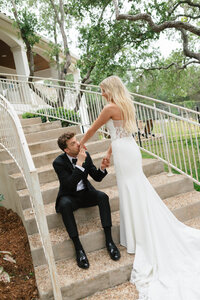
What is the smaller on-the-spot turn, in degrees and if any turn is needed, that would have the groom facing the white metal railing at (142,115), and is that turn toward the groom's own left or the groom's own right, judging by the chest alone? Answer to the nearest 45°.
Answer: approximately 90° to the groom's own left

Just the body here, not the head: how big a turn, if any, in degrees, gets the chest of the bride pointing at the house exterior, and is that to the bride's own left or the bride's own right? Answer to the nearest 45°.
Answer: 0° — they already face it

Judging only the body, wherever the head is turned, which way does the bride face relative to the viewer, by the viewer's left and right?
facing away from the viewer and to the left of the viewer

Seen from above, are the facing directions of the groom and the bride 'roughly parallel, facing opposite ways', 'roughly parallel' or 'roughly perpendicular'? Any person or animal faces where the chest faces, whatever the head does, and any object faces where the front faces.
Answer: roughly parallel, facing opposite ways

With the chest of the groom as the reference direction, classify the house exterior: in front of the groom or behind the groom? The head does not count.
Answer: behind

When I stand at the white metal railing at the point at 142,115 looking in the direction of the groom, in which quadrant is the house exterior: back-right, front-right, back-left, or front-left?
back-right
